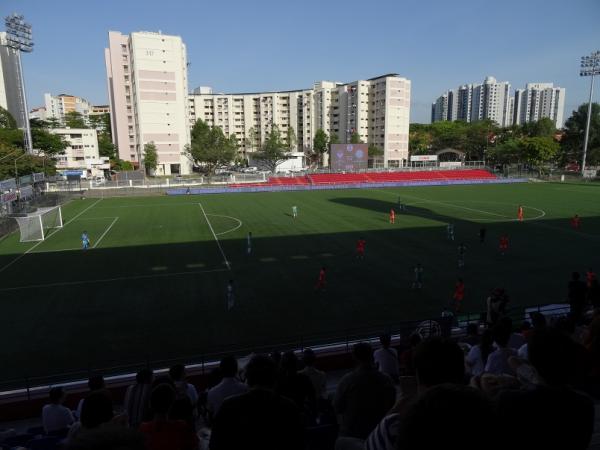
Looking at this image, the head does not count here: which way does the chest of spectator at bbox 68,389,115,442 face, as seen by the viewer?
away from the camera

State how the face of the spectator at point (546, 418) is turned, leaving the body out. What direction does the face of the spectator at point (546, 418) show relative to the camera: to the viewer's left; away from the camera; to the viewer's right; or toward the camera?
away from the camera

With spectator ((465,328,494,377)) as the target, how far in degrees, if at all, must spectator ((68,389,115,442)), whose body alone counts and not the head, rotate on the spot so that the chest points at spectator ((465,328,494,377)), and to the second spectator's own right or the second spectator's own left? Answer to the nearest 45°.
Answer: approximately 90° to the second spectator's own right

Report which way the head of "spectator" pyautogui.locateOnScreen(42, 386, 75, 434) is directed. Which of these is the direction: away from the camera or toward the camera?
away from the camera

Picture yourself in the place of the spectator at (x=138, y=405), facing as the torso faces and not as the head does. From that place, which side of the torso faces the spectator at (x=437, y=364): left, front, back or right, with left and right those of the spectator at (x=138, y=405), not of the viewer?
right

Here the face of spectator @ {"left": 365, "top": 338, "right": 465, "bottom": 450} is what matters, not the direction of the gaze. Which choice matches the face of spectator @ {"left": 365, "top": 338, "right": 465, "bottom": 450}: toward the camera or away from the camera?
away from the camera

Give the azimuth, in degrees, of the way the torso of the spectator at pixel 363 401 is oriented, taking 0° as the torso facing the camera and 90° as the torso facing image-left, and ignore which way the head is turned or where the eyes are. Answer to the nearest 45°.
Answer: approximately 180°

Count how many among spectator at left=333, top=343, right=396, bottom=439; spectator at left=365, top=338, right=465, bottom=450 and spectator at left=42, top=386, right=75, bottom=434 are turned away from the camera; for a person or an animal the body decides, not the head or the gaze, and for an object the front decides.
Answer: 3

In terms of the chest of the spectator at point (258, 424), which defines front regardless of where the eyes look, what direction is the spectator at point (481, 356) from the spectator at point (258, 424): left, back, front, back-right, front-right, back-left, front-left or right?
front-right

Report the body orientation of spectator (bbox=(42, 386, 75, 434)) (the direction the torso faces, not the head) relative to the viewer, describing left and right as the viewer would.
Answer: facing away from the viewer

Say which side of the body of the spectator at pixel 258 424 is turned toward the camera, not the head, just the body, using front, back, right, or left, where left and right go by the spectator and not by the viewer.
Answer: back

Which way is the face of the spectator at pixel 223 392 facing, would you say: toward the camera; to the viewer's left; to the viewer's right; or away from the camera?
away from the camera

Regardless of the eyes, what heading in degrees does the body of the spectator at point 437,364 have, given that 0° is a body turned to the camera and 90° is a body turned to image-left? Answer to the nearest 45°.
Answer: approximately 180°

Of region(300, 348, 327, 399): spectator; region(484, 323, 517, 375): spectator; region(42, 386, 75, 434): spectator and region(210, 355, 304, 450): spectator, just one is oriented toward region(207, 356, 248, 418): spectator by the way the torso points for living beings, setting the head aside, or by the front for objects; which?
region(210, 355, 304, 450): spectator

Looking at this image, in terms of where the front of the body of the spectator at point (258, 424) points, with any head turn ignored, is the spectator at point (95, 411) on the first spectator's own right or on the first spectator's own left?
on the first spectator's own left

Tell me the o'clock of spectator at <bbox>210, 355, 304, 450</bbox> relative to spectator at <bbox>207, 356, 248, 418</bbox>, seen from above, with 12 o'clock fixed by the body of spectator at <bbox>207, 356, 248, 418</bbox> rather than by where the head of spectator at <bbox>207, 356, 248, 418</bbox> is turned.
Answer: spectator at <bbox>210, 355, 304, 450</bbox> is roughly at 6 o'clock from spectator at <bbox>207, 356, 248, 418</bbox>.

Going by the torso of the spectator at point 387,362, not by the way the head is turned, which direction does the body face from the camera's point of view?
away from the camera
